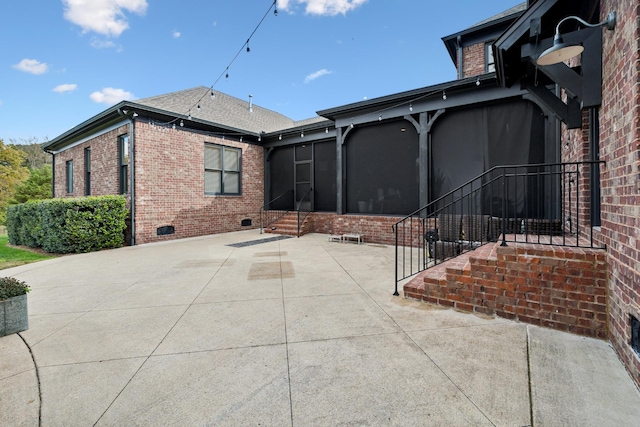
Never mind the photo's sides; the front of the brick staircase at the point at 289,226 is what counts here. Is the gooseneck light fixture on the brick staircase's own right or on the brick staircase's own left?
on the brick staircase's own left

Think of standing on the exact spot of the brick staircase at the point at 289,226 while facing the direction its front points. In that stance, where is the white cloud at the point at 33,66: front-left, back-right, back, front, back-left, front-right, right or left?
right

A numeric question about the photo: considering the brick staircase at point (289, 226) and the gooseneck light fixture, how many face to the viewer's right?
0

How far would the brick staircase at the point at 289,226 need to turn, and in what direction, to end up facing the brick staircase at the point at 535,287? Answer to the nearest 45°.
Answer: approximately 45° to its left

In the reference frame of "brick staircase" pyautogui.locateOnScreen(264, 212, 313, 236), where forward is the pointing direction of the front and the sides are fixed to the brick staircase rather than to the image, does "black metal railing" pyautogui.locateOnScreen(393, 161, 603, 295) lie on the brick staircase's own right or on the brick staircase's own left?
on the brick staircase's own left

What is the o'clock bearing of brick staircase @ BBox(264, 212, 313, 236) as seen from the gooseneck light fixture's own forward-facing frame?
The brick staircase is roughly at 1 o'clock from the gooseneck light fixture.

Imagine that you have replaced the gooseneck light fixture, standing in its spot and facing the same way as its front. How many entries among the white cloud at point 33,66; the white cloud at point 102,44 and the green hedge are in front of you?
3

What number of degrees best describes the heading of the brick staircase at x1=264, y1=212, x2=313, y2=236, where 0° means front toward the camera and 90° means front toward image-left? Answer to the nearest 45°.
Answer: approximately 45°

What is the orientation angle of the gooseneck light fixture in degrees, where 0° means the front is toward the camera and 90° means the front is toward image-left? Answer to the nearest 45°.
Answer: approximately 90°

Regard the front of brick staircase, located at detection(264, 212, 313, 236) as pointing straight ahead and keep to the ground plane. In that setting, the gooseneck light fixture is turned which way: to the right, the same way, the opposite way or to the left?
to the right

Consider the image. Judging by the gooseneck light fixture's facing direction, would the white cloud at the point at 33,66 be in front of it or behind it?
in front
